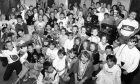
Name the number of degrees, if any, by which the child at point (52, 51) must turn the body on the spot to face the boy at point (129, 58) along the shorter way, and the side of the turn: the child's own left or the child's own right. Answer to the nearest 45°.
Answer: approximately 45° to the child's own left

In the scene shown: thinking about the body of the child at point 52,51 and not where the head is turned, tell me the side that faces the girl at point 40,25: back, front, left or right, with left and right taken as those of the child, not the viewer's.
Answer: back

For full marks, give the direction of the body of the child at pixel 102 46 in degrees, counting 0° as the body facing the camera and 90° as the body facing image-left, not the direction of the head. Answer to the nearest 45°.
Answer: approximately 0°

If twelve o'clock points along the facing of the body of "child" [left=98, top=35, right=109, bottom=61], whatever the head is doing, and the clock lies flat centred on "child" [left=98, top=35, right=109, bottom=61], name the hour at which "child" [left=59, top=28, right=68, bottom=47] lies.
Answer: "child" [left=59, top=28, right=68, bottom=47] is roughly at 4 o'clock from "child" [left=98, top=35, right=109, bottom=61].

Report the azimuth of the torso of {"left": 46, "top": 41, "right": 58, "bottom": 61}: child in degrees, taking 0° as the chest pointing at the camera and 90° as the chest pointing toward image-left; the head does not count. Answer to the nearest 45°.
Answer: approximately 0°

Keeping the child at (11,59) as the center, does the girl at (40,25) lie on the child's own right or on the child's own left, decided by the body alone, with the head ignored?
on the child's own left

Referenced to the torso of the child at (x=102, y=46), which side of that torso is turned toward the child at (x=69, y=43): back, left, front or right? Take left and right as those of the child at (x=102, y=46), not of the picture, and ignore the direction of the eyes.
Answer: right

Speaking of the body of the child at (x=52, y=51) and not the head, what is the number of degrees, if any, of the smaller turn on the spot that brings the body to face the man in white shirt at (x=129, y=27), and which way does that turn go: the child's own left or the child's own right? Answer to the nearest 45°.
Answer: approximately 90° to the child's own left
